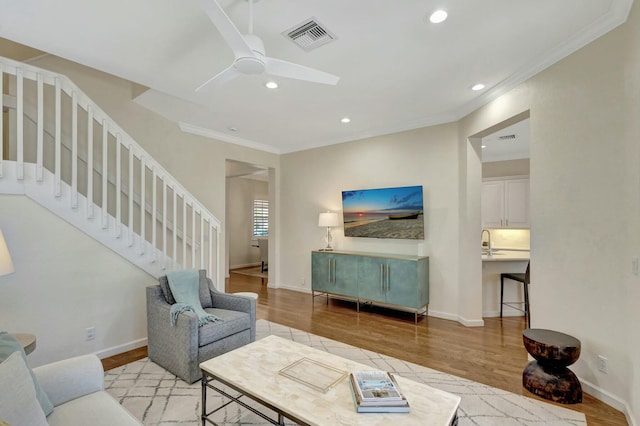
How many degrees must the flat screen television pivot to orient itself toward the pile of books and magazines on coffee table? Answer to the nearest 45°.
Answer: approximately 45° to its left

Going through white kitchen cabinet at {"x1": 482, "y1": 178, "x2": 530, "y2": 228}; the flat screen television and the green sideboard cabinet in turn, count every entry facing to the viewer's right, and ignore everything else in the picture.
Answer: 0

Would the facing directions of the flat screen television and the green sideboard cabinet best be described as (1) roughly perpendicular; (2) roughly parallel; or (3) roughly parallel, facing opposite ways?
roughly parallel

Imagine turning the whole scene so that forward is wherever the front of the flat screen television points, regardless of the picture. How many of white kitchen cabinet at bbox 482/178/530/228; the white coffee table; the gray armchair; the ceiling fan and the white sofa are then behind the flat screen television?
1

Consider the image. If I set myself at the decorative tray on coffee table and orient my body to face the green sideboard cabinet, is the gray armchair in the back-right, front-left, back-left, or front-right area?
front-left

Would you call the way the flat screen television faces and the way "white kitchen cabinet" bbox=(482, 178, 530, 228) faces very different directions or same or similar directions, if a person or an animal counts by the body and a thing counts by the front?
same or similar directions

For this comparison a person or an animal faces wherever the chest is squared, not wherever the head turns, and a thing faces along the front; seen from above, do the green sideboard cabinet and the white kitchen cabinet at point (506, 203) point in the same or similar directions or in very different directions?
same or similar directions

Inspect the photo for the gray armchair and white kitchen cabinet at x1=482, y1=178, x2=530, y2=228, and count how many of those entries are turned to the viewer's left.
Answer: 0

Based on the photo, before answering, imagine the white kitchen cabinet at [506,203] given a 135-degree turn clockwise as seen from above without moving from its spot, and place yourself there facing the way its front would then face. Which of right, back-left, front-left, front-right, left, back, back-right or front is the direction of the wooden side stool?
back-left

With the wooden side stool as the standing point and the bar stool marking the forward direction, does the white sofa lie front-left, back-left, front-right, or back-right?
back-left

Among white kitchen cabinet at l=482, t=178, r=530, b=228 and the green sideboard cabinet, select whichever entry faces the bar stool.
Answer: the white kitchen cabinet

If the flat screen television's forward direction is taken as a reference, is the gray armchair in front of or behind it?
in front

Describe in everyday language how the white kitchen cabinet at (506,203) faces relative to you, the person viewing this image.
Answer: facing the viewer

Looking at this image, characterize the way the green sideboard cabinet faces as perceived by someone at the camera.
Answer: facing the viewer and to the left of the viewer

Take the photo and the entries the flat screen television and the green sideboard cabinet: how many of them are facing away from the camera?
0

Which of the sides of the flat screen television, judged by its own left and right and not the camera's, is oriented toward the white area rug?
front
